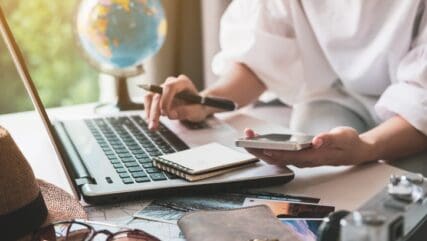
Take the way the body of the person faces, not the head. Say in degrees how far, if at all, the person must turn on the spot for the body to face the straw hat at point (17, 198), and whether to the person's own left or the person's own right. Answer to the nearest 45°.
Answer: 0° — they already face it

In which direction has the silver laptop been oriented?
to the viewer's right

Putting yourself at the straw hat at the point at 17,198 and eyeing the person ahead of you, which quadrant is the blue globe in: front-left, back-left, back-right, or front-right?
front-left

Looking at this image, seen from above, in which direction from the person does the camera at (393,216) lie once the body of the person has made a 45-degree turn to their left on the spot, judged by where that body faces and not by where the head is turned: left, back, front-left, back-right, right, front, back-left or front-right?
front

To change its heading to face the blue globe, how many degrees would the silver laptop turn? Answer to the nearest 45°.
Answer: approximately 90° to its left

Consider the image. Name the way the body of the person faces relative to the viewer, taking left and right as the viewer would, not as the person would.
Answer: facing the viewer and to the left of the viewer

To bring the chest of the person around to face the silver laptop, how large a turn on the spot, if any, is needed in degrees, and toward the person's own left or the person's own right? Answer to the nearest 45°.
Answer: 0° — they already face it

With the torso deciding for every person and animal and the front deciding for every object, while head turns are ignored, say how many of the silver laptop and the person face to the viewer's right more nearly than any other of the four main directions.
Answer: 1

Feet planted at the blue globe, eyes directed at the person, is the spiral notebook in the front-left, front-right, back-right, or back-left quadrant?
front-right
